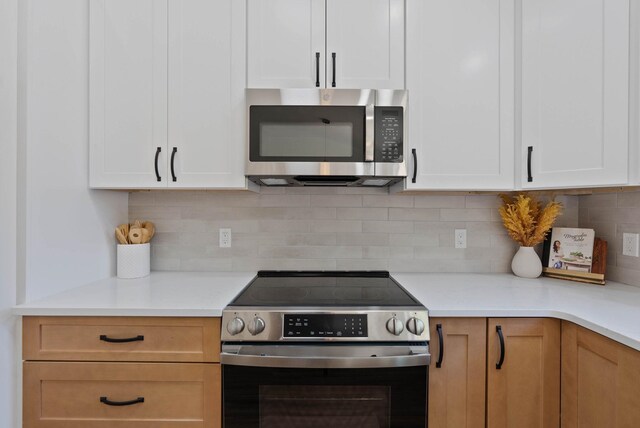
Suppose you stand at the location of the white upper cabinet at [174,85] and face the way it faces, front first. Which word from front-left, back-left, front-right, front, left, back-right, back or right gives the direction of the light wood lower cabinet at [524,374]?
front-left

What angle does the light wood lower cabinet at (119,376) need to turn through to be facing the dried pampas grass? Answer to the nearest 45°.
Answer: approximately 90° to its left

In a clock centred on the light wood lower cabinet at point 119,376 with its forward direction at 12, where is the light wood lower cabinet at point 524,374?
the light wood lower cabinet at point 524,374 is roughly at 10 o'clock from the light wood lower cabinet at point 119,376.

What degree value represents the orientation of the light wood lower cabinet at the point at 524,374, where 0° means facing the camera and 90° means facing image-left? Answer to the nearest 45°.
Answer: approximately 0°

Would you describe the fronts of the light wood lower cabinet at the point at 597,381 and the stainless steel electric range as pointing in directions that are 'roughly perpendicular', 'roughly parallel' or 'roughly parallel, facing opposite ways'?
roughly perpendicular

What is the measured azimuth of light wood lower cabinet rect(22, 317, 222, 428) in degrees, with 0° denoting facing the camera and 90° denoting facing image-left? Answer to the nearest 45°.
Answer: approximately 0°

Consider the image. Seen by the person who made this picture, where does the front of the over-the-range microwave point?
facing the viewer

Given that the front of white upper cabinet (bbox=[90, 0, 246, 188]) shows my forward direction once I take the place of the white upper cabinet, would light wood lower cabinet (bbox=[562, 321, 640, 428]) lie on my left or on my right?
on my left
